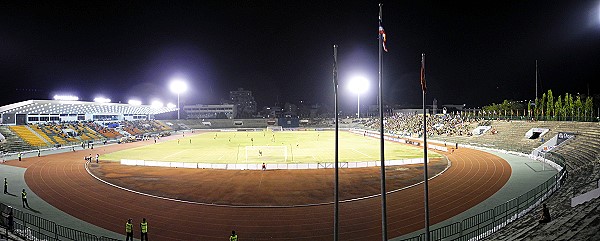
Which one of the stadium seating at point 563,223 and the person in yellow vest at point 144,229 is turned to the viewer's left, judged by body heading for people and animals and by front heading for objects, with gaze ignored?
the stadium seating

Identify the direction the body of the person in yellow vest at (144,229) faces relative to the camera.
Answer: away from the camera

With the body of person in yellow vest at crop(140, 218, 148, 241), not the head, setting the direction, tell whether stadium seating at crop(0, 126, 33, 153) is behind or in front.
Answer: in front

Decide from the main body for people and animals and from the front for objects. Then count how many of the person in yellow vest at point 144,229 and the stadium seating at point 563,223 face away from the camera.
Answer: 1

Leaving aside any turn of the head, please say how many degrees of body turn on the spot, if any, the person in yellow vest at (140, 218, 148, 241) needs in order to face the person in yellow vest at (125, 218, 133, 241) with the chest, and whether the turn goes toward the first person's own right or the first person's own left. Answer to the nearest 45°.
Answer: approximately 90° to the first person's own left

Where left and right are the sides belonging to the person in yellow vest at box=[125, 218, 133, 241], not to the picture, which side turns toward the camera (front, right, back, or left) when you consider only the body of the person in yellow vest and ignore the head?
back

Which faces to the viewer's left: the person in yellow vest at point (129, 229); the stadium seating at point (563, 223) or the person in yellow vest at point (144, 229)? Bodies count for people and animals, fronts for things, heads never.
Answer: the stadium seating

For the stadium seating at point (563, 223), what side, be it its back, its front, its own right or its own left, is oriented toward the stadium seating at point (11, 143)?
front

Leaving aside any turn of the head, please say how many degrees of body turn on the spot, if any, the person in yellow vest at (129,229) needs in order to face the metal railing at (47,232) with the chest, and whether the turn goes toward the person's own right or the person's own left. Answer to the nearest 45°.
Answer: approximately 45° to the person's own left

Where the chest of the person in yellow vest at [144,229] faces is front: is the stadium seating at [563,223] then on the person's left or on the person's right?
on the person's right

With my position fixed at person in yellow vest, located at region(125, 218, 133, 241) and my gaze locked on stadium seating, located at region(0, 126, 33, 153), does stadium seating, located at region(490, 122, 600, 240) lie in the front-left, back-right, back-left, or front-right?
back-right

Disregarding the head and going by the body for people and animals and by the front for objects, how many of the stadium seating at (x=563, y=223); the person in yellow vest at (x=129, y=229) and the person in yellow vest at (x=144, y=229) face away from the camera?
2

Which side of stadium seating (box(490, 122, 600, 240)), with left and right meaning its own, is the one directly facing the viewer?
left
